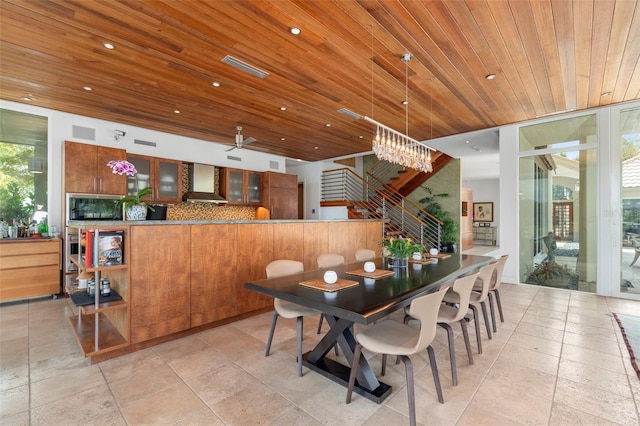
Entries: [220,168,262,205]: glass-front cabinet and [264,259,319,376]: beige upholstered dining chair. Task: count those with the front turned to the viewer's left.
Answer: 0

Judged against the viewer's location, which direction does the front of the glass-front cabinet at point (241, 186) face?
facing the viewer and to the right of the viewer

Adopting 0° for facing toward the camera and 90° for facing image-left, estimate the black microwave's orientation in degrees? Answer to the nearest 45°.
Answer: approximately 0°

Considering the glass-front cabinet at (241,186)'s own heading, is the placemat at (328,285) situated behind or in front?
in front

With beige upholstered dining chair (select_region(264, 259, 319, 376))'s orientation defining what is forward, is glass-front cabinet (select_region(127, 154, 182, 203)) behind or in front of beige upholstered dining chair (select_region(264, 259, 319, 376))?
behind

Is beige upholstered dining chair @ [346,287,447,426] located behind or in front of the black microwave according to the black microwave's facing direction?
in front

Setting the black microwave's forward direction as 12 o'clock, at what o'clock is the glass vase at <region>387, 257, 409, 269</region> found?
The glass vase is roughly at 11 o'clock from the black microwave.

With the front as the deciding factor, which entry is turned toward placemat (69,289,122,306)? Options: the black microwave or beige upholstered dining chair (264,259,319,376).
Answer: the black microwave

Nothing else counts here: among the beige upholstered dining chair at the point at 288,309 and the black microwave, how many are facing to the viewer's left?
0

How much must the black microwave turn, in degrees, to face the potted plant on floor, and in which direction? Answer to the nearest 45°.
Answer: approximately 90° to its left

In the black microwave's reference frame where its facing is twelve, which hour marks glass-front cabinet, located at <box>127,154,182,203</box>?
The glass-front cabinet is roughly at 8 o'clock from the black microwave.

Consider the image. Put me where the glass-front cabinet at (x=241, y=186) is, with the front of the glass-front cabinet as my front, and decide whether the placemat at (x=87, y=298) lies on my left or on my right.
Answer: on my right

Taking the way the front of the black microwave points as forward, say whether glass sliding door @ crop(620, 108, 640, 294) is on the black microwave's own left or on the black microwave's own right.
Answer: on the black microwave's own left
